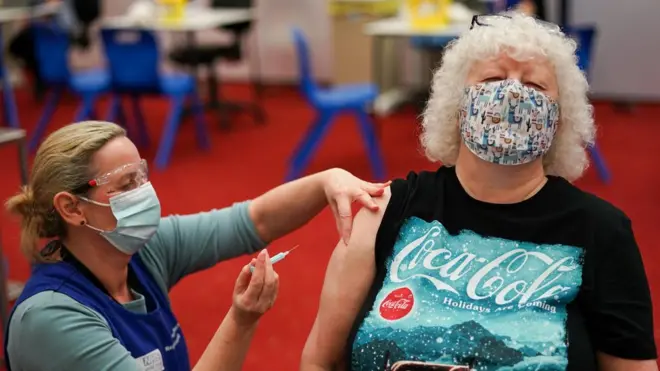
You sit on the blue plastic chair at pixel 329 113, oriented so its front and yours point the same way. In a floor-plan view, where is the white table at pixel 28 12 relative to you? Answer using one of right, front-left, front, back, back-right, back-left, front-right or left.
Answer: back-left

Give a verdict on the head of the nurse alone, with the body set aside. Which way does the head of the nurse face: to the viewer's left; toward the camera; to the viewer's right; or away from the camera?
to the viewer's right

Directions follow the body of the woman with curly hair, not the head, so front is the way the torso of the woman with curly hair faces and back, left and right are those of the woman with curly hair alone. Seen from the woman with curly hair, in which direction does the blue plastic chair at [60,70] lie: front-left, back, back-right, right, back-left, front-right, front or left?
back-right

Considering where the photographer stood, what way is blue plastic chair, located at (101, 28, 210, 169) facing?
facing away from the viewer and to the right of the viewer

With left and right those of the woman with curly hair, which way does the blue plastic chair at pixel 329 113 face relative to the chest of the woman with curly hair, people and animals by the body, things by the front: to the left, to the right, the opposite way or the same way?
to the left

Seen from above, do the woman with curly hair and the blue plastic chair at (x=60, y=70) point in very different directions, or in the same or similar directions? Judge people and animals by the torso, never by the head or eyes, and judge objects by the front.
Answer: very different directions

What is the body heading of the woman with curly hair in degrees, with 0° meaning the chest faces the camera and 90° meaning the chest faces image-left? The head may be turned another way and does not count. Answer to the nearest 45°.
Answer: approximately 0°

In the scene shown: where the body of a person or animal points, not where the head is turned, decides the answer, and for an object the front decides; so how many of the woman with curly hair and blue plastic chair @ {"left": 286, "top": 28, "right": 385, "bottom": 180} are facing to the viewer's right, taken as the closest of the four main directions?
1

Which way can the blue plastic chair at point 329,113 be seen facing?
to the viewer's right

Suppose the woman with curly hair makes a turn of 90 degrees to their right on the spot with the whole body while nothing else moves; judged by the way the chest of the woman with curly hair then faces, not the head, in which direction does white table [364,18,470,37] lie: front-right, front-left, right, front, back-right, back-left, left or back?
right

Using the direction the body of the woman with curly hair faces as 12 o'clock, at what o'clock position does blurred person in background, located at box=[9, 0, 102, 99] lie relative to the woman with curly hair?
The blurred person in background is roughly at 5 o'clock from the woman with curly hair.
